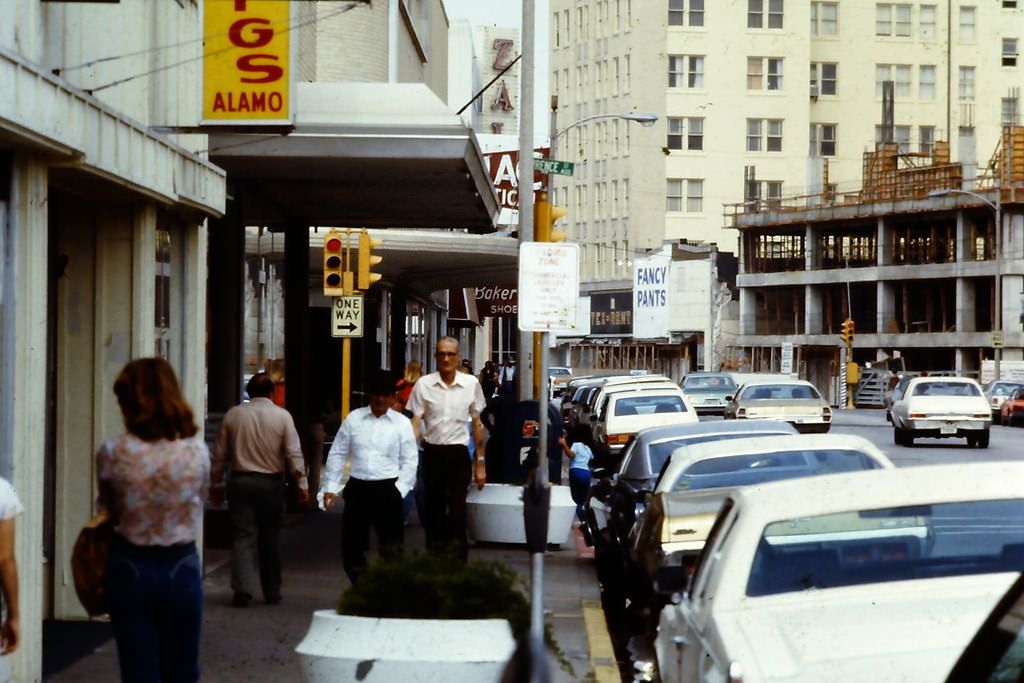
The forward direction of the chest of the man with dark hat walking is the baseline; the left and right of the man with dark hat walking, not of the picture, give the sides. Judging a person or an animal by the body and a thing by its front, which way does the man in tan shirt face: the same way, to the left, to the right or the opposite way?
the opposite way

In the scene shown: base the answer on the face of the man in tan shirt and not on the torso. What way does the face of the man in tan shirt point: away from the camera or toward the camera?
away from the camera

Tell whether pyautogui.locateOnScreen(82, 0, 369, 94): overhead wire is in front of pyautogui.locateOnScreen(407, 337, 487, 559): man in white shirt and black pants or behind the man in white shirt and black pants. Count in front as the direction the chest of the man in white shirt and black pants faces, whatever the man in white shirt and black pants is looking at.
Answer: in front

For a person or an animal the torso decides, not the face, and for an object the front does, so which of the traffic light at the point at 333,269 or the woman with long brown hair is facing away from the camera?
the woman with long brown hair

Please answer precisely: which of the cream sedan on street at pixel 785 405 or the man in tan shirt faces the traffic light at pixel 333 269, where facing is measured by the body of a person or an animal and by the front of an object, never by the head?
the man in tan shirt

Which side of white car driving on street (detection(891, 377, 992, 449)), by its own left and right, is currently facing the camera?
back

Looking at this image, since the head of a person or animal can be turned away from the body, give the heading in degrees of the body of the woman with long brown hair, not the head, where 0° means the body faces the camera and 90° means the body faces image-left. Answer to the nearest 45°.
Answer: approximately 180°

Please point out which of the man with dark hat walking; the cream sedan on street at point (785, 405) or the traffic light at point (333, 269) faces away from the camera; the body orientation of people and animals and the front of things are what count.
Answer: the cream sedan on street

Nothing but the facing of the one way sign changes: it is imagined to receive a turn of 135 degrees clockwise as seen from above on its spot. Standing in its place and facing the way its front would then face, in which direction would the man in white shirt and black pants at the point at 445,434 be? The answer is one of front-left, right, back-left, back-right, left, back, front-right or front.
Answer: back-left
